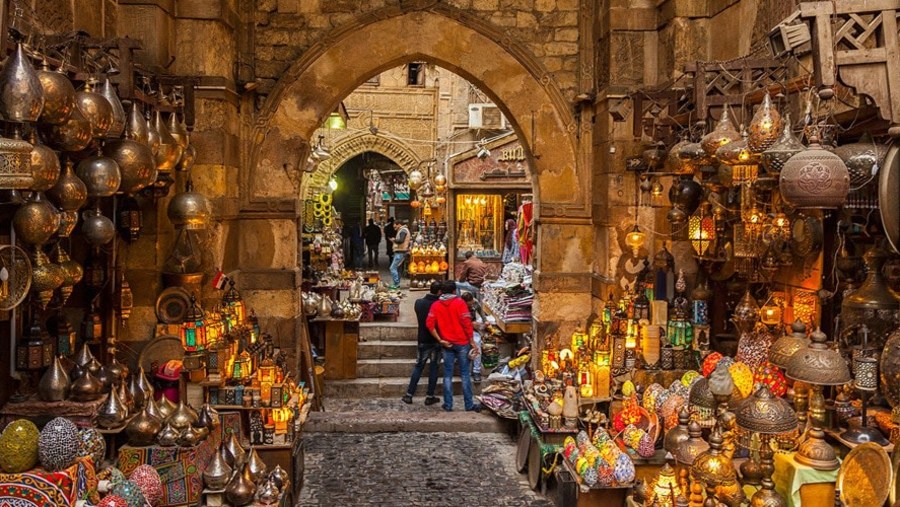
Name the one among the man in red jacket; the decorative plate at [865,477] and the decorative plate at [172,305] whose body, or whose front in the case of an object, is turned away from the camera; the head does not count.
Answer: the man in red jacket

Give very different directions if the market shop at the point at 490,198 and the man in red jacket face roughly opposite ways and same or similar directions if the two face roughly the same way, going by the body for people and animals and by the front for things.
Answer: very different directions

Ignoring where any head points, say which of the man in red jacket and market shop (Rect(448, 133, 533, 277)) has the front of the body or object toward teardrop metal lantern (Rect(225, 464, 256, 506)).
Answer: the market shop

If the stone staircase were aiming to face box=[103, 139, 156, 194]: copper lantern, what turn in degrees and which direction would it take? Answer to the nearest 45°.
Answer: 0° — it already faces it

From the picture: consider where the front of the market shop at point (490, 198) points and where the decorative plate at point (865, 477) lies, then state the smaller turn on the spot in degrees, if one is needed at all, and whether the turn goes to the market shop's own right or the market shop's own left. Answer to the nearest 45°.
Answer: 0° — it already faces it

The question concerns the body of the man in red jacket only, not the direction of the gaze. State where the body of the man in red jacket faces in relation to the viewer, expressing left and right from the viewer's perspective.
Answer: facing away from the viewer

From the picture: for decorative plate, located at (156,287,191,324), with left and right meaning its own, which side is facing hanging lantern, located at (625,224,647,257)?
left
